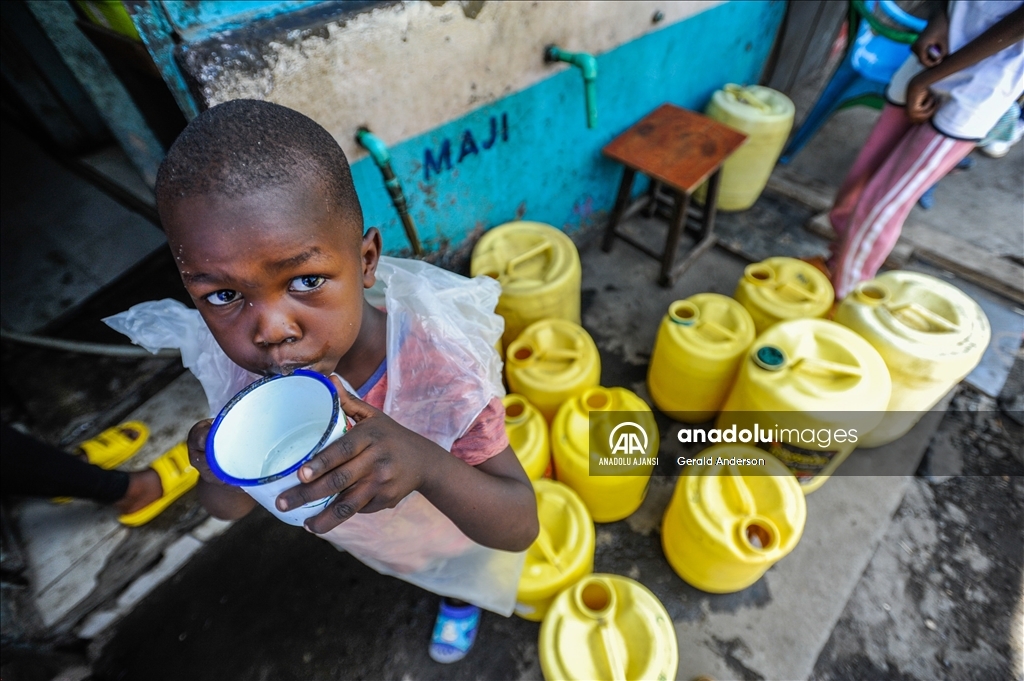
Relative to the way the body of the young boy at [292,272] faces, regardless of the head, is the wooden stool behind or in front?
behind

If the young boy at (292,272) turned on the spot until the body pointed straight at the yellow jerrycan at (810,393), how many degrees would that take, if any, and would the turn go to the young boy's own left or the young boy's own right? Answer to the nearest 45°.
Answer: approximately 135° to the young boy's own left

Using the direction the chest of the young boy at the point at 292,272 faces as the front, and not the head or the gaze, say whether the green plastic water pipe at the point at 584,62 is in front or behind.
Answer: behind

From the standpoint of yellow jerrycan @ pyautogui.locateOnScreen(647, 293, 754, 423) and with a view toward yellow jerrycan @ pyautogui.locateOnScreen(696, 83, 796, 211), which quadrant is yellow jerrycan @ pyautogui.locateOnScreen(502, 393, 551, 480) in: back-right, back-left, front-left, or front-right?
back-left

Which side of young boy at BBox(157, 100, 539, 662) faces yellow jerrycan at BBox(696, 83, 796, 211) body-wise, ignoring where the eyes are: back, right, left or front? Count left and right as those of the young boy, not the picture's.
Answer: back

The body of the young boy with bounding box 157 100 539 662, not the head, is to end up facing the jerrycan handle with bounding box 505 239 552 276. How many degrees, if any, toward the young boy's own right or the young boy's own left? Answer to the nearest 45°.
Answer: approximately 180°

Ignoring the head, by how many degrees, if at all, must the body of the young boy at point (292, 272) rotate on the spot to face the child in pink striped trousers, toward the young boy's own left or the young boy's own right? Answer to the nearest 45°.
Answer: approximately 135° to the young boy's own left

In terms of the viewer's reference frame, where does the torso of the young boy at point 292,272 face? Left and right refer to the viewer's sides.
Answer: facing the viewer and to the left of the viewer

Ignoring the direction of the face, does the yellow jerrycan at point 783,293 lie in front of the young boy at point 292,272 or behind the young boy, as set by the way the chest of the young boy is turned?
behind

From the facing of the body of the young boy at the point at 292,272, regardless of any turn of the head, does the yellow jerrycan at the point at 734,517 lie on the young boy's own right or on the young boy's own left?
on the young boy's own left

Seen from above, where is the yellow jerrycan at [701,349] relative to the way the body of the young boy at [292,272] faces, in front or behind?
behind
